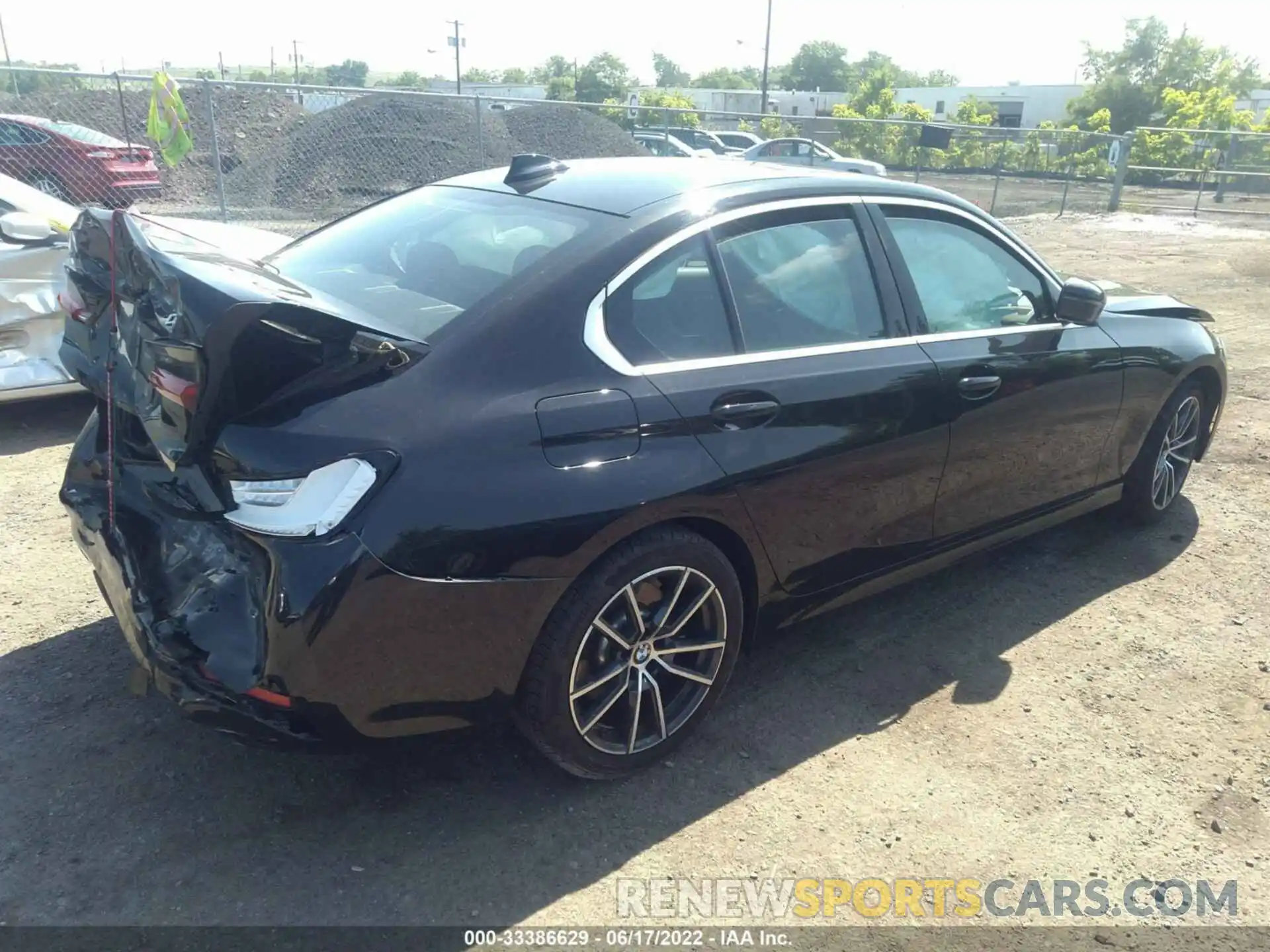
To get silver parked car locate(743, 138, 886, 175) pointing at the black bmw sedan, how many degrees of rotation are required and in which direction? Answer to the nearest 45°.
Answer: approximately 90° to its right

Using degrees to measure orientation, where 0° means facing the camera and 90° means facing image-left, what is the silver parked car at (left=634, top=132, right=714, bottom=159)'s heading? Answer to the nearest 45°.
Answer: approximately 270°

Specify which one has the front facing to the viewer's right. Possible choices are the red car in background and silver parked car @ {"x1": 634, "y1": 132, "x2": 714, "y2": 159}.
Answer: the silver parked car

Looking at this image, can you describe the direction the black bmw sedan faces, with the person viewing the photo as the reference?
facing away from the viewer and to the right of the viewer

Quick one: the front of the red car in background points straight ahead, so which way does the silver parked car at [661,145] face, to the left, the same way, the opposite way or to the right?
the opposite way

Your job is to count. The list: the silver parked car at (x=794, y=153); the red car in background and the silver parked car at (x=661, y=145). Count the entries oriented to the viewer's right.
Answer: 2

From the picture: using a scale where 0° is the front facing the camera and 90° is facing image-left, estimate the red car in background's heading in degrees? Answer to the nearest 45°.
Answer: approximately 135°

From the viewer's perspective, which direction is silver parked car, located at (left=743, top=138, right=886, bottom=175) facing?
to the viewer's right

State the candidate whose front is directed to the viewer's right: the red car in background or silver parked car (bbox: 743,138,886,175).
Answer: the silver parked car

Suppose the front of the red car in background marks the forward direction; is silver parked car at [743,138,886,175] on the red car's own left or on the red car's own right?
on the red car's own right
